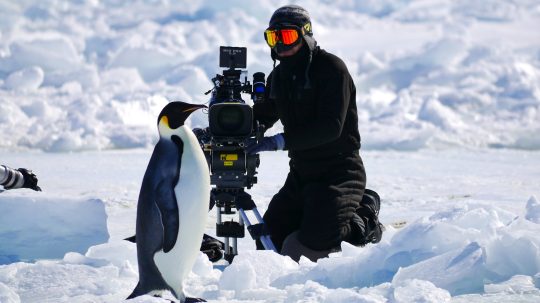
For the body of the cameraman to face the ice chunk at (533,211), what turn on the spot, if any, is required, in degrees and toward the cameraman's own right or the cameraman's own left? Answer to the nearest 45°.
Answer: approximately 135° to the cameraman's own left

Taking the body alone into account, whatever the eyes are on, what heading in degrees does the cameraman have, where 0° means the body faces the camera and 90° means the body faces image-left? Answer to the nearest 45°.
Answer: approximately 45°

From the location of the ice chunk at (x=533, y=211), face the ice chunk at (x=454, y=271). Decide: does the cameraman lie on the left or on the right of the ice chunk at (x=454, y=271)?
right

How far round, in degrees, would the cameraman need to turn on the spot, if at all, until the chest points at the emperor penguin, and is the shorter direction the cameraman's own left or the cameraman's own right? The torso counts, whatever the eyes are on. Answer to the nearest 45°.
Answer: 0° — they already face it
